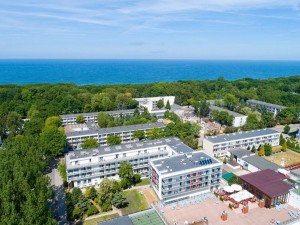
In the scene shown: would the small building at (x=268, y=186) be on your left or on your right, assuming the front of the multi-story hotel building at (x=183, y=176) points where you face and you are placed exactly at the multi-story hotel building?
on your left

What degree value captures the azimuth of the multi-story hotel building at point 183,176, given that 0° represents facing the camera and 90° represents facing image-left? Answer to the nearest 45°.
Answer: approximately 0°

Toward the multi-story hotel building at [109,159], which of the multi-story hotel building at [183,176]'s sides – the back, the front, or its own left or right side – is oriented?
right

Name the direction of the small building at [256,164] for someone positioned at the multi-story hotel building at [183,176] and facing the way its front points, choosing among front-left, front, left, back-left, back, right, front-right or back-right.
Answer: back-left

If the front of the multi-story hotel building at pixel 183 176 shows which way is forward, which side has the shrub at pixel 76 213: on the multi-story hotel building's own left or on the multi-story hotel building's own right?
on the multi-story hotel building's own right

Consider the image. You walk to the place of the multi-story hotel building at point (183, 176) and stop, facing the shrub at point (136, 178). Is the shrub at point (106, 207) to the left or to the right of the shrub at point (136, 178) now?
left

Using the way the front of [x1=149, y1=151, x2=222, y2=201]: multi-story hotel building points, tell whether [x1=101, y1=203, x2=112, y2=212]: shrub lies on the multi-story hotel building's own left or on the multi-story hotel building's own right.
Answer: on the multi-story hotel building's own right
